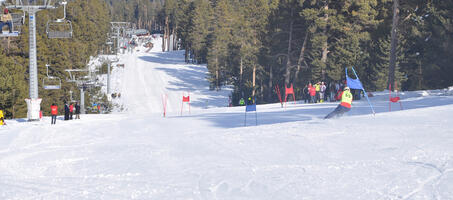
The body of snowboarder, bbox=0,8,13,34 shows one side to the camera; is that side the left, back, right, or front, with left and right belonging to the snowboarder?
front
